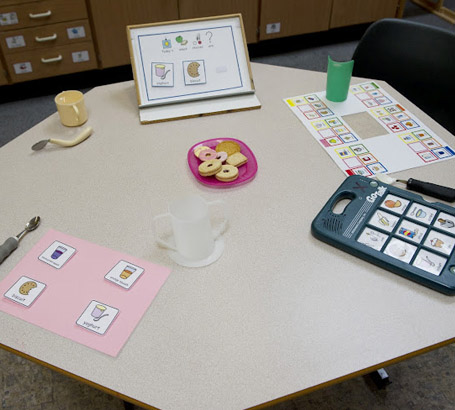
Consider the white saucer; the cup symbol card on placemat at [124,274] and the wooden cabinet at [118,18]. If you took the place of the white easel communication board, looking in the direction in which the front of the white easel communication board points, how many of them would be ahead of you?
2

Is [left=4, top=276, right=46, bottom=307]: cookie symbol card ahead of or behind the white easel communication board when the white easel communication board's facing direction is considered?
ahead

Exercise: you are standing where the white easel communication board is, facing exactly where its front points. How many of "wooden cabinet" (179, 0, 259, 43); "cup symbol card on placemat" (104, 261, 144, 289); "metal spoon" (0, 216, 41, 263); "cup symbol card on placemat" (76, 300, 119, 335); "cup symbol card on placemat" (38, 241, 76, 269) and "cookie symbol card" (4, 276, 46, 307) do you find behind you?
1

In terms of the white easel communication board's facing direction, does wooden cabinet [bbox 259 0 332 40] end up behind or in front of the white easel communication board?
behind

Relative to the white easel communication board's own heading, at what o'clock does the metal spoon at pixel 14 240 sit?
The metal spoon is roughly at 1 o'clock from the white easel communication board.

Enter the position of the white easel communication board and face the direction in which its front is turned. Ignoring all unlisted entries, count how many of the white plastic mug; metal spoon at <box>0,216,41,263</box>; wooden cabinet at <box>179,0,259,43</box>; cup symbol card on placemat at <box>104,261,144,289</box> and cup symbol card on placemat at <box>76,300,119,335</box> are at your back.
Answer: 1

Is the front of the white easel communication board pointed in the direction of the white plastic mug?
yes

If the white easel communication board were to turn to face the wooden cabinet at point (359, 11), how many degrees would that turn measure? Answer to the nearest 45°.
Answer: approximately 135° to its left

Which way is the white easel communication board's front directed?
toward the camera

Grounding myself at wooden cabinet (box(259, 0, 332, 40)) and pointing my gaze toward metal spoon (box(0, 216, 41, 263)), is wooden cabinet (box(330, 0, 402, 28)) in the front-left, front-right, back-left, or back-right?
back-left

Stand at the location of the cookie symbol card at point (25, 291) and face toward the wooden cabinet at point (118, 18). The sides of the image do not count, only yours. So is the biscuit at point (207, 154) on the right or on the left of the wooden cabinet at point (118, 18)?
right

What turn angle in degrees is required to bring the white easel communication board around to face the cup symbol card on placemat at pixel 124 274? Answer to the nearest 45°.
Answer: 0° — it already faces it
